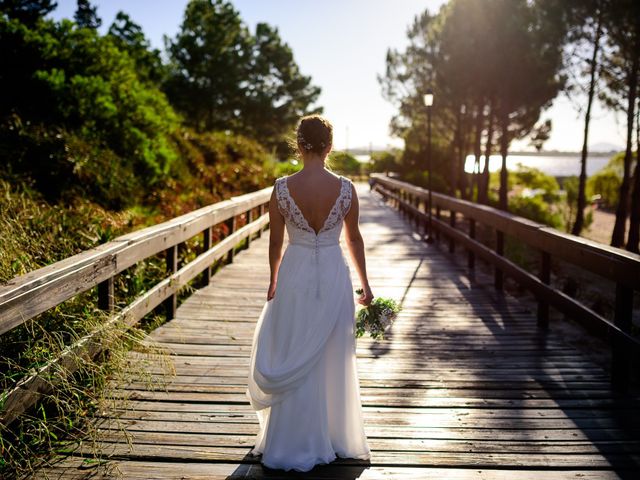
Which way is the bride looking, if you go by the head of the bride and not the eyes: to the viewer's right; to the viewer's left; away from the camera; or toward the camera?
away from the camera

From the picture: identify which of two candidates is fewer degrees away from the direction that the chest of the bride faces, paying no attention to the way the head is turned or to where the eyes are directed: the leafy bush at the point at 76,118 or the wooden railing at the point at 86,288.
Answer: the leafy bush

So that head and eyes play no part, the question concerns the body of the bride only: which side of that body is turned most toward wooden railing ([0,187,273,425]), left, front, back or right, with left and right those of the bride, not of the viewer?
left

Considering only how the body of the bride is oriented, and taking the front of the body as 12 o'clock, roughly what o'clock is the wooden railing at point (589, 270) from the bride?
The wooden railing is roughly at 2 o'clock from the bride.

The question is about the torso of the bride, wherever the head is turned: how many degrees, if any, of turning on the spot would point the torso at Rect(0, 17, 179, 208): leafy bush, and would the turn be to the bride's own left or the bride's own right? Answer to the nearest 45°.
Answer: approximately 45° to the bride's own left

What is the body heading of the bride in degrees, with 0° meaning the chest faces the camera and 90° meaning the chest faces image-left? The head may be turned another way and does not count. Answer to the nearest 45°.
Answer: approximately 180°
